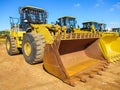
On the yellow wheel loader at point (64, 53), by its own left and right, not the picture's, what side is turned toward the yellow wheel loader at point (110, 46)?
left

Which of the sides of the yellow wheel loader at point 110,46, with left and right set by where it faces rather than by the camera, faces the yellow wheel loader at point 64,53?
right

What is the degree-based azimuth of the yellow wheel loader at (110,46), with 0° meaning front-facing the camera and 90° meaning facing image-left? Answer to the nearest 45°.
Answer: approximately 315°

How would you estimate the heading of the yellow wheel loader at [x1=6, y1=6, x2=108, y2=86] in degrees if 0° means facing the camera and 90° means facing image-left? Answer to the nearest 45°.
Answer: approximately 315°
